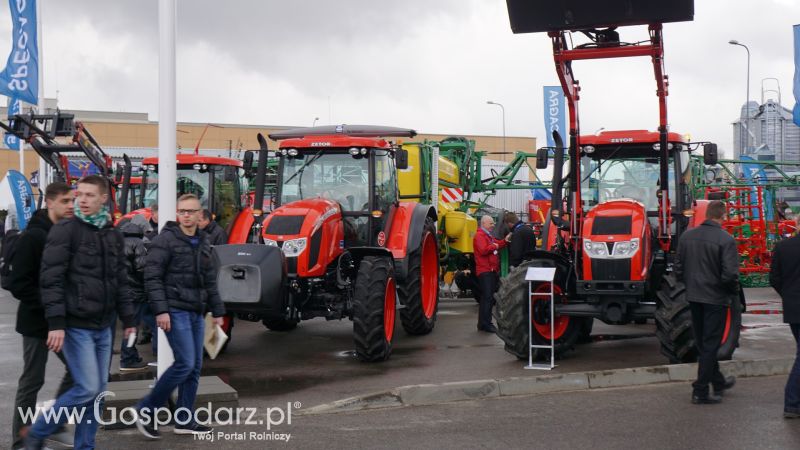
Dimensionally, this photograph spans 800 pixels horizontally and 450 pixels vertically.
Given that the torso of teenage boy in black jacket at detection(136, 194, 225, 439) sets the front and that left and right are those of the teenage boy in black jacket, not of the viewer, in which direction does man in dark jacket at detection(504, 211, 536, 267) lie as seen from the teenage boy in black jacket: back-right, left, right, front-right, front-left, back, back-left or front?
left

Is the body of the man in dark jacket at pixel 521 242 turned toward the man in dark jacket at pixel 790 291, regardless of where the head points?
no

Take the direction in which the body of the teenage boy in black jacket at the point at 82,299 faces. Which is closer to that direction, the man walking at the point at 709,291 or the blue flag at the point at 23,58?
the man walking

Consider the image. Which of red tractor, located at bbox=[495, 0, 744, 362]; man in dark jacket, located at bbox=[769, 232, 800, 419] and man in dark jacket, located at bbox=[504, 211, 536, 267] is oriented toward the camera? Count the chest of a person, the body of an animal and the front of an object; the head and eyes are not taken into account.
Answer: the red tractor

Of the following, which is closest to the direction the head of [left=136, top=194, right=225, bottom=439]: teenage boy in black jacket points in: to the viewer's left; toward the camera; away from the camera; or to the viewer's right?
toward the camera

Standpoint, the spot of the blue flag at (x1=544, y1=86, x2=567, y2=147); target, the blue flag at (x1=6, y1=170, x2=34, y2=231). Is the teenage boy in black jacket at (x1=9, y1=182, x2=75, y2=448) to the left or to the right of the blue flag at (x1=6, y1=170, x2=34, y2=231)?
left

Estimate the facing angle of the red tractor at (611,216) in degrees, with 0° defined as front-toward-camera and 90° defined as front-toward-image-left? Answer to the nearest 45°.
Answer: approximately 0°

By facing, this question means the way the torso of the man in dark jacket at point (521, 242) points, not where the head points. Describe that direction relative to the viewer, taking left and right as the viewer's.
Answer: facing to the left of the viewer

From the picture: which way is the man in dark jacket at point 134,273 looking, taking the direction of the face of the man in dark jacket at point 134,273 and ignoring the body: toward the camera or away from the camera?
away from the camera

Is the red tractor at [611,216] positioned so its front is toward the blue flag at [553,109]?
no

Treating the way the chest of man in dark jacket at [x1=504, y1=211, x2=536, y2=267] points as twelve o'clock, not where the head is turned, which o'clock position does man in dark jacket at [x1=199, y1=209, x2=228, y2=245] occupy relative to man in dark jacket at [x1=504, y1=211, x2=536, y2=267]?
man in dark jacket at [x1=199, y1=209, x2=228, y2=245] is roughly at 11 o'clock from man in dark jacket at [x1=504, y1=211, x2=536, y2=267].

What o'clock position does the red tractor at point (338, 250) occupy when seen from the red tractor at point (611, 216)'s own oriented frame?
the red tractor at point (338, 250) is roughly at 3 o'clock from the red tractor at point (611, 216).
